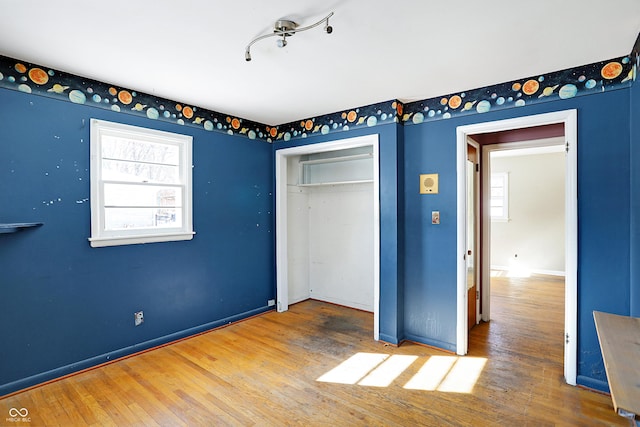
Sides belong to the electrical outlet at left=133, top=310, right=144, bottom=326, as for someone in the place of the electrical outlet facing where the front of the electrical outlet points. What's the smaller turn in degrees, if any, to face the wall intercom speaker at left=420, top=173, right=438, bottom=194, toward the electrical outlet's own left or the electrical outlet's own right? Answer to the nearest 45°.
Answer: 0° — it already faces it

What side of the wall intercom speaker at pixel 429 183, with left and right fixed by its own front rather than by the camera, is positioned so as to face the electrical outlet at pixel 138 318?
right

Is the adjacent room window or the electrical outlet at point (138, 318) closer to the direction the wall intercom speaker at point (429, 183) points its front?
the electrical outlet

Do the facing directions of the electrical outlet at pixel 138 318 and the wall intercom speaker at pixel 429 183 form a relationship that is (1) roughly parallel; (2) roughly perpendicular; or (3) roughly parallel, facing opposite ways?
roughly perpendicular

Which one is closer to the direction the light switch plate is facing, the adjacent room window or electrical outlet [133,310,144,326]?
the electrical outlet

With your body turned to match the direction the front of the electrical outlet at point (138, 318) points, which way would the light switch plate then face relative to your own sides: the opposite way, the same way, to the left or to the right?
to the right

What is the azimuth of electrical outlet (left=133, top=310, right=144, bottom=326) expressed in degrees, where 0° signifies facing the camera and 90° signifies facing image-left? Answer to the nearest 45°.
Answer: approximately 315°

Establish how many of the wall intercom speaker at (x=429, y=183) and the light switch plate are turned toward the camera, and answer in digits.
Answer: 2

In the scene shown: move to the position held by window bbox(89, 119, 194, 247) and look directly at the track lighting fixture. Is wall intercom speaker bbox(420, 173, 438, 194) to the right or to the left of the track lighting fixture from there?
left
